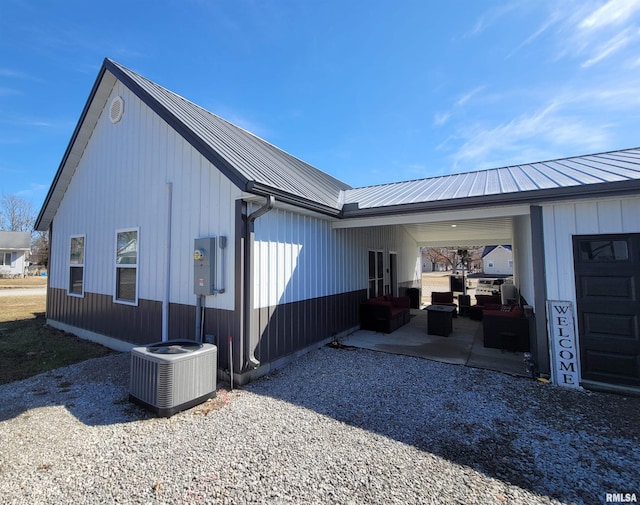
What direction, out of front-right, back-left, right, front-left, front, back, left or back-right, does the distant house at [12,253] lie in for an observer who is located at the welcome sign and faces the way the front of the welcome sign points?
right

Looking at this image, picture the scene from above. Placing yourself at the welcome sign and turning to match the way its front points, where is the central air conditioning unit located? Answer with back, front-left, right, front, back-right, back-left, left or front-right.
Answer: front-right

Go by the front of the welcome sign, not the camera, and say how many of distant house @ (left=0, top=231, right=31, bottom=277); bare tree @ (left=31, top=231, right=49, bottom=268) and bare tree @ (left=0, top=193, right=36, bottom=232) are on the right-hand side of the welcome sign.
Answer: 3

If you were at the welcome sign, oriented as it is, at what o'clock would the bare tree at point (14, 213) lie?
The bare tree is roughly at 3 o'clock from the welcome sign.

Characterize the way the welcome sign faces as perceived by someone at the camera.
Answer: facing the viewer

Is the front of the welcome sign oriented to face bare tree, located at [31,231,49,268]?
no

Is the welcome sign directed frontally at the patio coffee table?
no

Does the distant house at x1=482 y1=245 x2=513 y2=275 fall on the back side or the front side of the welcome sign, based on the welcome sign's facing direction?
on the back side

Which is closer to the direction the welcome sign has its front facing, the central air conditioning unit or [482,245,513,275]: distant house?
the central air conditioning unit
